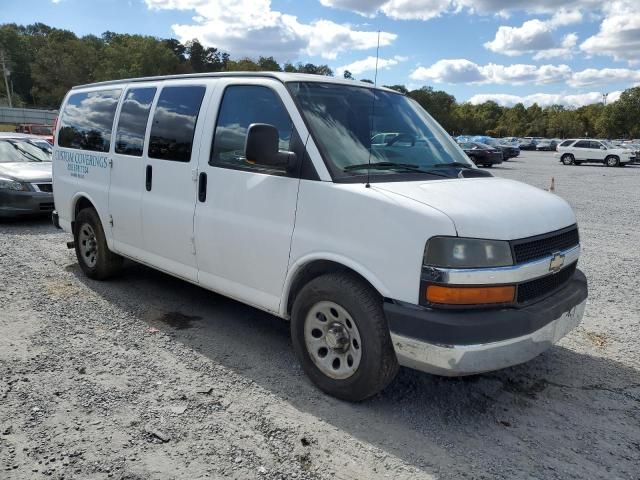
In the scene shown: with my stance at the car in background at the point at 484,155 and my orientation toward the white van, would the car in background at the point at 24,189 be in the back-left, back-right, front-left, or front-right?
front-right

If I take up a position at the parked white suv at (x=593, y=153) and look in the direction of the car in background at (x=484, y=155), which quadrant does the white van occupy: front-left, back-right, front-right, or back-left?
front-left

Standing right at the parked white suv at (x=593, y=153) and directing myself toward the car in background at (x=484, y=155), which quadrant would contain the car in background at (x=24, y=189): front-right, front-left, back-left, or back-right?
front-left

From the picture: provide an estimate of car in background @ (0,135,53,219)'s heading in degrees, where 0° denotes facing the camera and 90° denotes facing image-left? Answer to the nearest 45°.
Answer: approximately 315°

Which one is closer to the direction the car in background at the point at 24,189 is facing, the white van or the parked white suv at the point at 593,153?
the white van

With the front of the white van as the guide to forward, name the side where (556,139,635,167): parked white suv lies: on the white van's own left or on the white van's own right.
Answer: on the white van's own left

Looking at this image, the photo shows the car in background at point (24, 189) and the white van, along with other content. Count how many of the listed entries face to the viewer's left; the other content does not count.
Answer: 0

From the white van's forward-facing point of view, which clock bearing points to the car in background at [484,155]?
The car in background is roughly at 8 o'clock from the white van.

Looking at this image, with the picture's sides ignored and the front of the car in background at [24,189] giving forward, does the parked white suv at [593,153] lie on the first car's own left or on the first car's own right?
on the first car's own left

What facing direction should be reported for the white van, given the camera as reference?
facing the viewer and to the right of the viewer
